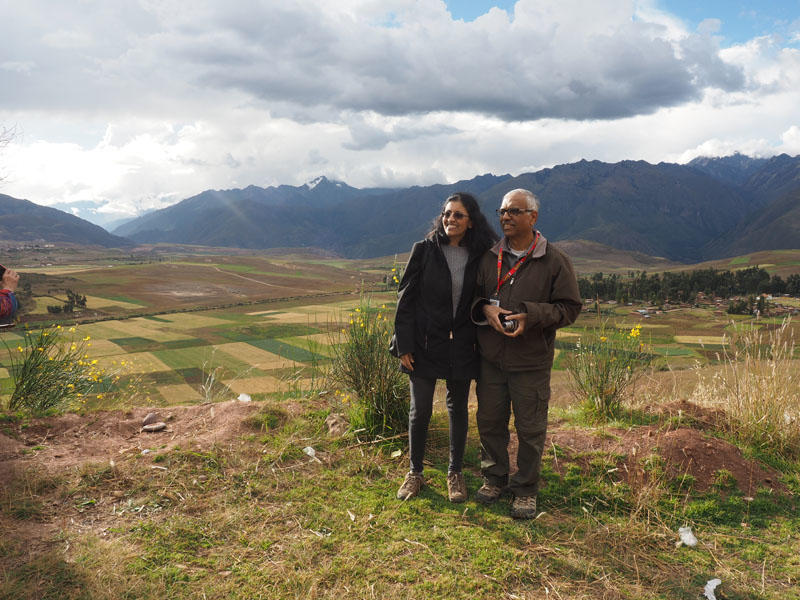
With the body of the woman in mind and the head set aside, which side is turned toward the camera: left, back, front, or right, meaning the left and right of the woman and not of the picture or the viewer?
front

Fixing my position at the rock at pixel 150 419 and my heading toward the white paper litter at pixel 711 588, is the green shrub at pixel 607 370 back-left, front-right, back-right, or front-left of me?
front-left

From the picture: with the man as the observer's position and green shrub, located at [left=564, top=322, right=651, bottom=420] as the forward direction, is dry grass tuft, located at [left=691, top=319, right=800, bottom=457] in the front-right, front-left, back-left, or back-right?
front-right

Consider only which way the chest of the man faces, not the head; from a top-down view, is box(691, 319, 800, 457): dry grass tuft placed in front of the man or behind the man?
behind

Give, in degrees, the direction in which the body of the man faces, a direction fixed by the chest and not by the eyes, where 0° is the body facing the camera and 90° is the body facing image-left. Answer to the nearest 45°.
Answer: approximately 45°

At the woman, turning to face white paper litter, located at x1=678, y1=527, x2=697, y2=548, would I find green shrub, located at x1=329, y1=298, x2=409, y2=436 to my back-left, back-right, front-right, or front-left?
back-left

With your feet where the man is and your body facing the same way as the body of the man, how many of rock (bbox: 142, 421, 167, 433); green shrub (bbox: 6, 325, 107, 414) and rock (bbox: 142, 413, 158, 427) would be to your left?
0

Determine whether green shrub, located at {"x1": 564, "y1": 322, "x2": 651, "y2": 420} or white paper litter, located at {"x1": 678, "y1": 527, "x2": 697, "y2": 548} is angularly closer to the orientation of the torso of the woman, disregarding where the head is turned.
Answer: the white paper litter

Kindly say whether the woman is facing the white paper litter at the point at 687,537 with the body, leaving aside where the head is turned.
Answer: no

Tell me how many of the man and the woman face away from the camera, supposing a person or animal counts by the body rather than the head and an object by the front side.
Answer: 0

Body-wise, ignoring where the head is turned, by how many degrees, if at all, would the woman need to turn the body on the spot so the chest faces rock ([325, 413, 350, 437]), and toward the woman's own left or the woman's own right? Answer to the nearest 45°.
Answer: approximately 135° to the woman's own right

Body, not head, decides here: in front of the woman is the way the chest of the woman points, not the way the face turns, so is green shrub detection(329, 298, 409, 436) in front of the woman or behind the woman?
behind
